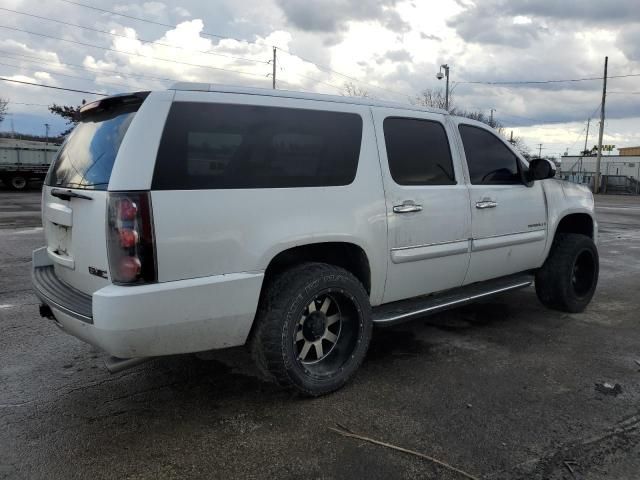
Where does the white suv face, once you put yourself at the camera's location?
facing away from the viewer and to the right of the viewer

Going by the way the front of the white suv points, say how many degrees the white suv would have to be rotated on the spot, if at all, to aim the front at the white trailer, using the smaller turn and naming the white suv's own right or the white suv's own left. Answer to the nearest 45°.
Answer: approximately 90° to the white suv's own left
